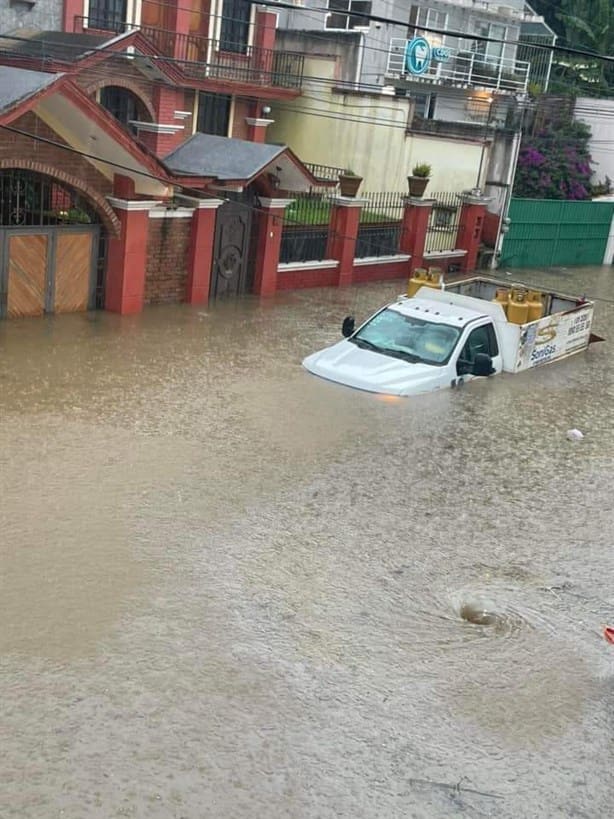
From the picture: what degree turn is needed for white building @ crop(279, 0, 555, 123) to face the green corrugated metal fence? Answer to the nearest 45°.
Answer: approximately 45° to its left

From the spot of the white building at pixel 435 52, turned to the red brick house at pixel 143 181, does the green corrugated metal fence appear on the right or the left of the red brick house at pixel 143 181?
left

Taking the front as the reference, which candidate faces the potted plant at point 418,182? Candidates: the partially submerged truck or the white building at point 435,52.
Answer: the white building

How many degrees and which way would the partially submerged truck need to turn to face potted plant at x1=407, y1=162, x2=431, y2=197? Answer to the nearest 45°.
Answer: approximately 135° to its right

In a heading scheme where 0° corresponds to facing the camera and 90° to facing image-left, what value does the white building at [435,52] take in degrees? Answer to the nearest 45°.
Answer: approximately 0°

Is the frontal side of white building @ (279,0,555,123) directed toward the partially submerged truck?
yes

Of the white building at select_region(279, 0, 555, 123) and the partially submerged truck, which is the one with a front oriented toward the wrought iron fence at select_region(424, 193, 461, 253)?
the white building

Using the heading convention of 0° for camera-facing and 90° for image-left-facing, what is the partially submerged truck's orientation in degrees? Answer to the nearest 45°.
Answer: approximately 45°

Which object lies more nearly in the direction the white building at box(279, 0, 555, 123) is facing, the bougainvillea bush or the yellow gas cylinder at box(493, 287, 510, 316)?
the yellow gas cylinder

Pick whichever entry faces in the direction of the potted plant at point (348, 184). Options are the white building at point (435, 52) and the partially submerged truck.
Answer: the white building

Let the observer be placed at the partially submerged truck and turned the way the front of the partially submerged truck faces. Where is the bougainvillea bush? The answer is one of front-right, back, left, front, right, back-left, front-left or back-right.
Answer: back-right
